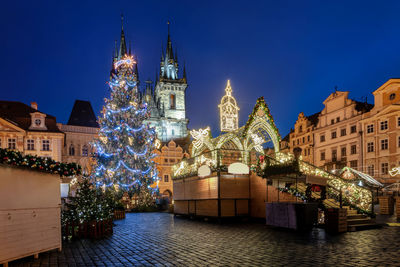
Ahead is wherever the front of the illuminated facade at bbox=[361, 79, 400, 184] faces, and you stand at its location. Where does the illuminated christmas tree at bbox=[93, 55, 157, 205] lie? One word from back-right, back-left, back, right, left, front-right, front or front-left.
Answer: front

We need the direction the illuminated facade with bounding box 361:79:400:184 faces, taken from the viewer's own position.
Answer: facing the viewer and to the left of the viewer

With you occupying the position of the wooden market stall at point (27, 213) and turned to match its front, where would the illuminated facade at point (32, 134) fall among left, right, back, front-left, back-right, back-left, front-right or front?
back-left

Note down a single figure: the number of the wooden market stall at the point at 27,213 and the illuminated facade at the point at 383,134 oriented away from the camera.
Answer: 0

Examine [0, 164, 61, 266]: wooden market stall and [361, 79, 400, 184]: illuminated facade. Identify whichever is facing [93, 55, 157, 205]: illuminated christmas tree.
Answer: the illuminated facade
